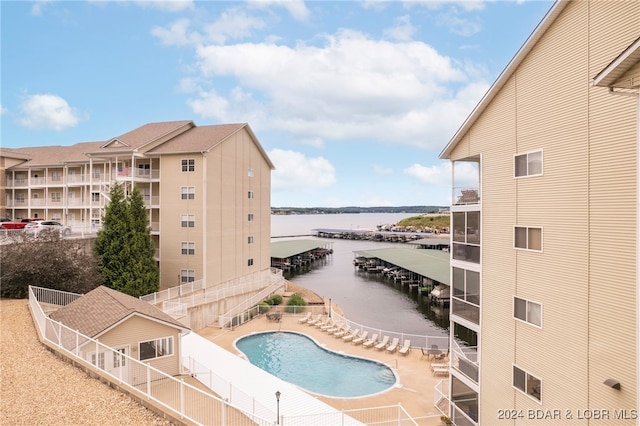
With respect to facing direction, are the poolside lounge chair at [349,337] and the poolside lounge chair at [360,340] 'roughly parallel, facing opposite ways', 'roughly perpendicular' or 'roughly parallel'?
roughly parallel

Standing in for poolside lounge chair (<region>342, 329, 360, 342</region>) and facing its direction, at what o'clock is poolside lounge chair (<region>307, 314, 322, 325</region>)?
poolside lounge chair (<region>307, 314, 322, 325</region>) is roughly at 3 o'clock from poolside lounge chair (<region>342, 329, 360, 342</region>).

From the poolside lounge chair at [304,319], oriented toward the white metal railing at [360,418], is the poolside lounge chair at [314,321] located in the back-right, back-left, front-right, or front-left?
front-left

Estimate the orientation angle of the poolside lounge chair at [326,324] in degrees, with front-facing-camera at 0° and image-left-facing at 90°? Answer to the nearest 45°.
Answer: approximately 45°

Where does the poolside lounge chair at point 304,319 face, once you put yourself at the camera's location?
facing the viewer and to the left of the viewer

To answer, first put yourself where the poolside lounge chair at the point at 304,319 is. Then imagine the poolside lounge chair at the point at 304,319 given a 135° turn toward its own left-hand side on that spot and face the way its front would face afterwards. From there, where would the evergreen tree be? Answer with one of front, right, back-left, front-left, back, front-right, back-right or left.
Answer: back

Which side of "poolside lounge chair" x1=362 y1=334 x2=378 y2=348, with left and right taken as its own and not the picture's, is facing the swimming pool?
front

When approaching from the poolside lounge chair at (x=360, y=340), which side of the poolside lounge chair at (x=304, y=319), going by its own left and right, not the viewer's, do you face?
left

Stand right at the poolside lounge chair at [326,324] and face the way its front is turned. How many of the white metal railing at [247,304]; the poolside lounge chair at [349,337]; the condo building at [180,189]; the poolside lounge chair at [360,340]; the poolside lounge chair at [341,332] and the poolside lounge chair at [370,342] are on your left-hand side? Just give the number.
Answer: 4

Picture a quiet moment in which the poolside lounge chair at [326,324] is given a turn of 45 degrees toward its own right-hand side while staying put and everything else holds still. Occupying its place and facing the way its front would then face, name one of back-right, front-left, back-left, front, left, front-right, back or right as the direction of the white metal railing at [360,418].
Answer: left

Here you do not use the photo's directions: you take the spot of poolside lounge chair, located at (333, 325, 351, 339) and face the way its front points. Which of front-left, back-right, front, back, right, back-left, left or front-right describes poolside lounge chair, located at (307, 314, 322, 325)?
right

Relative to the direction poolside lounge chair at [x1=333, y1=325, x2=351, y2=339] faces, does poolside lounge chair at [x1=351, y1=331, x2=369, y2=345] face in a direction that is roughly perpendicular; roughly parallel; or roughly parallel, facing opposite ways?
roughly parallel

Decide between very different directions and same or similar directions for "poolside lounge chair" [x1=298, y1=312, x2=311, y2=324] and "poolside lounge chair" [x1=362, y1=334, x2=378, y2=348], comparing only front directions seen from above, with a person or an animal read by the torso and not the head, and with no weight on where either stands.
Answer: same or similar directions

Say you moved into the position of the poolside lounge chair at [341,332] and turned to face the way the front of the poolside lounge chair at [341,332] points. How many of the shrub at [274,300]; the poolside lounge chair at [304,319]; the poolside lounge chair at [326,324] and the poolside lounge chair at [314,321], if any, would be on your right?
4

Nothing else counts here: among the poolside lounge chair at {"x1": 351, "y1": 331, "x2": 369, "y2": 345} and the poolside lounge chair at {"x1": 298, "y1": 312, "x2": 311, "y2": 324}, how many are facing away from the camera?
0

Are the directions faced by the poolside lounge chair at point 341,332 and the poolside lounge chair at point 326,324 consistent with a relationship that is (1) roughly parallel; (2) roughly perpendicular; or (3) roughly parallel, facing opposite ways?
roughly parallel

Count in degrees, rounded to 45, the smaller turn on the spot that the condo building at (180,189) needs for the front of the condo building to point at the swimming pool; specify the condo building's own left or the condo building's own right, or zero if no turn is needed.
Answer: approximately 45° to the condo building's own left

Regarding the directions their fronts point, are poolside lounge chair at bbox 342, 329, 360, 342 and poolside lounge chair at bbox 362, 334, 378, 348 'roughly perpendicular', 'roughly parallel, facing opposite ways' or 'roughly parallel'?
roughly parallel

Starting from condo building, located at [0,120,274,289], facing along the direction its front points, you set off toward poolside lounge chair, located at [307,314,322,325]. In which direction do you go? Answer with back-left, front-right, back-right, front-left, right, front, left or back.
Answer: left
